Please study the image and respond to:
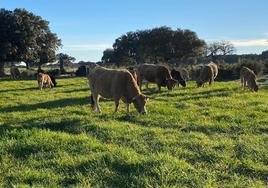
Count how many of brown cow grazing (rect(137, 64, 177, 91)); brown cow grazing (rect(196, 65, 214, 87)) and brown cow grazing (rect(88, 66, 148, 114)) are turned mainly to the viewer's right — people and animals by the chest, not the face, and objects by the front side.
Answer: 2

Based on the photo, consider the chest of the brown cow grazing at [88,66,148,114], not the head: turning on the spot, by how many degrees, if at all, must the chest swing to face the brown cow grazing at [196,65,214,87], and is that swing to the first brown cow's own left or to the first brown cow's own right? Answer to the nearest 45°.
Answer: approximately 45° to the first brown cow's own left

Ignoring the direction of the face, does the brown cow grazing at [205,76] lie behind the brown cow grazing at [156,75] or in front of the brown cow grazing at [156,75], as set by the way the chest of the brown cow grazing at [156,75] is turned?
in front

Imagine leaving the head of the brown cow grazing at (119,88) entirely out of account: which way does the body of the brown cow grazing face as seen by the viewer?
to the viewer's right

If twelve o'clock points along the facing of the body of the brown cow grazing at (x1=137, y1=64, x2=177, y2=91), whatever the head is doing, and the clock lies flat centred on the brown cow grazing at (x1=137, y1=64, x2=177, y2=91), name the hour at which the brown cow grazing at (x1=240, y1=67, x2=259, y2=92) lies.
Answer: the brown cow grazing at (x1=240, y1=67, x2=259, y2=92) is roughly at 12 o'clock from the brown cow grazing at (x1=137, y1=64, x2=177, y2=91).

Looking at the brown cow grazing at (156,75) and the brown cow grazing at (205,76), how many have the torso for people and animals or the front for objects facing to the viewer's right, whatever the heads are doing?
1

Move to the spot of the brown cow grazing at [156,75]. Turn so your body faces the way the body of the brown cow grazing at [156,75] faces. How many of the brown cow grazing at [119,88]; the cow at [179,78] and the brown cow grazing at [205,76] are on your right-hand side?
1

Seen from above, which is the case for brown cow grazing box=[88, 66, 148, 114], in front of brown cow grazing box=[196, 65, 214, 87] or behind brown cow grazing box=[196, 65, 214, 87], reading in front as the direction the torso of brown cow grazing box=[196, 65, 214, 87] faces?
in front

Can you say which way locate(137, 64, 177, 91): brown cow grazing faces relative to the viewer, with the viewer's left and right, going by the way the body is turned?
facing to the right of the viewer

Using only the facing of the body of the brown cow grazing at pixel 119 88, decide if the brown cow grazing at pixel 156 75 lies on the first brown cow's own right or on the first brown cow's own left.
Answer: on the first brown cow's own left

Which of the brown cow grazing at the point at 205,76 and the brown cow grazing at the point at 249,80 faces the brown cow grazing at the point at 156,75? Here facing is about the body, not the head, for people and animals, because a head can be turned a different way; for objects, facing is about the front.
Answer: the brown cow grazing at the point at 205,76

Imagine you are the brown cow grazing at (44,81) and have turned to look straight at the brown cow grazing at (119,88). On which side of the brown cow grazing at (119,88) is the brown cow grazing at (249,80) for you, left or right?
left

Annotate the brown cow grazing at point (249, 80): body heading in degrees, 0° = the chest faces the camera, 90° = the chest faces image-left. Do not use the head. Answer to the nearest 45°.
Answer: approximately 315°

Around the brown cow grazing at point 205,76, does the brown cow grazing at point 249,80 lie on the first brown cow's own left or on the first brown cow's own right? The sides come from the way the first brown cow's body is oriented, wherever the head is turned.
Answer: on the first brown cow's own left
